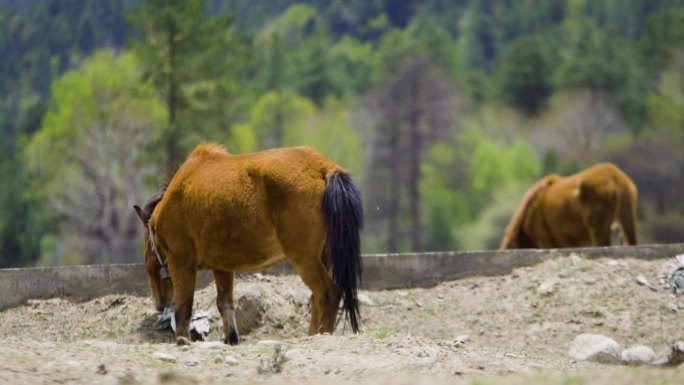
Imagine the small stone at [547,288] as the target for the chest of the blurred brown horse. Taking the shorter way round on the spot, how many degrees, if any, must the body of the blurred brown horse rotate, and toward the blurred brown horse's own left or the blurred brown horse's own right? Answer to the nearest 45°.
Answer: approximately 135° to the blurred brown horse's own left

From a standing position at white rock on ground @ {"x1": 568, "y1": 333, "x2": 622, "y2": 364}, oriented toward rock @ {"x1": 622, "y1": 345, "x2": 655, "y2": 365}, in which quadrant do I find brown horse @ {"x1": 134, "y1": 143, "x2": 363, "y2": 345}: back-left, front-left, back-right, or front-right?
back-left

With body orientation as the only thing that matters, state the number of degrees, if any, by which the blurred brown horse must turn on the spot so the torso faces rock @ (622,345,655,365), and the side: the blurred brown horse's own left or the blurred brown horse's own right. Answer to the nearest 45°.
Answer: approximately 135° to the blurred brown horse's own left

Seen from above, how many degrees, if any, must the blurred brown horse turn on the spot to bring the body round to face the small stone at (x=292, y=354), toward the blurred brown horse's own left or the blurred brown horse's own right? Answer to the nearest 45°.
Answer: approximately 135° to the blurred brown horse's own left

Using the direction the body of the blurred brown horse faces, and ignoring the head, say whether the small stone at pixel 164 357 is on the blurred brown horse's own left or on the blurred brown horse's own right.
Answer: on the blurred brown horse's own left

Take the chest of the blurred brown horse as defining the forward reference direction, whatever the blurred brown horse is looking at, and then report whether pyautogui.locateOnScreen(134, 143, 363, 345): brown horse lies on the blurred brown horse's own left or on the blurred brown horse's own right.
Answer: on the blurred brown horse's own left

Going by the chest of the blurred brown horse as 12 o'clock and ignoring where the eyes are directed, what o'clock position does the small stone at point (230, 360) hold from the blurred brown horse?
The small stone is roughly at 8 o'clock from the blurred brown horse.

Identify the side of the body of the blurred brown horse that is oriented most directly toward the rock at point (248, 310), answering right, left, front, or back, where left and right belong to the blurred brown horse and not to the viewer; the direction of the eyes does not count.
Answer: left

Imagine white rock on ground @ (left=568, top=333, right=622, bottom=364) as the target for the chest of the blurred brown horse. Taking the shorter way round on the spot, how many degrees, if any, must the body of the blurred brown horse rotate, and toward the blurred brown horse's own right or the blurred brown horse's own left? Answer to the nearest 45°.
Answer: approximately 135° to the blurred brown horse's own left

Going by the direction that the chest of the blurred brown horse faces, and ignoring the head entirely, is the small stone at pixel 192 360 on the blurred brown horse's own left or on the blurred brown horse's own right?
on the blurred brown horse's own left

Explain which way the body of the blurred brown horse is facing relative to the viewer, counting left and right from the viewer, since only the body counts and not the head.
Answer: facing away from the viewer and to the left of the viewer
